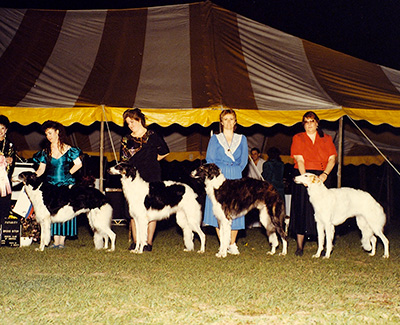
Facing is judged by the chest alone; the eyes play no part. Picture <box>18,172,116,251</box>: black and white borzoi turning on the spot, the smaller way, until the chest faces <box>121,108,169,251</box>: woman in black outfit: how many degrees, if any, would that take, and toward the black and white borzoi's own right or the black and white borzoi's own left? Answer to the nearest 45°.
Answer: approximately 180°

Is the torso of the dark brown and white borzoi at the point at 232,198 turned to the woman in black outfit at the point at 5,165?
yes

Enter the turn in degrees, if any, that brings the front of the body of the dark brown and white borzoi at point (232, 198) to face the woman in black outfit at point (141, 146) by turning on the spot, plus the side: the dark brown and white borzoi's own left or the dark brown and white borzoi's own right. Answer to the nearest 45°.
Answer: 0° — it already faces them

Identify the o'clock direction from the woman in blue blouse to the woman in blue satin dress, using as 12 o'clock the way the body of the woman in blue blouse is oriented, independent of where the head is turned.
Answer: The woman in blue satin dress is roughly at 3 o'clock from the woman in blue blouse.

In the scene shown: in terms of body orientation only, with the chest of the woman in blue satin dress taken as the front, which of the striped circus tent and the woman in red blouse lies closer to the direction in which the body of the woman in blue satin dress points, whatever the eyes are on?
the woman in red blouse

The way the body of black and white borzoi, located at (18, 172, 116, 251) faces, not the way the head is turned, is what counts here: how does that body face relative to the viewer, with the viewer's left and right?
facing to the left of the viewer

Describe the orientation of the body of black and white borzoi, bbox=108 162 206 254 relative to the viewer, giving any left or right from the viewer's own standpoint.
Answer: facing to the left of the viewer

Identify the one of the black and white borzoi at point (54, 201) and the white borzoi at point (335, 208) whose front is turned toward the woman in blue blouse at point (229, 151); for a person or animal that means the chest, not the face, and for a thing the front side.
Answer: the white borzoi

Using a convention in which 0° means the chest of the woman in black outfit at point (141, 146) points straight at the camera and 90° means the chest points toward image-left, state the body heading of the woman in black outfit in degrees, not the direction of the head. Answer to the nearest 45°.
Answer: approximately 45°

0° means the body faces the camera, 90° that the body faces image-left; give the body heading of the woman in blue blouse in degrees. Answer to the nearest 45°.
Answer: approximately 0°

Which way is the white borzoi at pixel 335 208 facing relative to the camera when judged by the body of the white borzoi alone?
to the viewer's left

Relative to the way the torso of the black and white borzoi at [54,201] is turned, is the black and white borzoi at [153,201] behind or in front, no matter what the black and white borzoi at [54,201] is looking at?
behind
